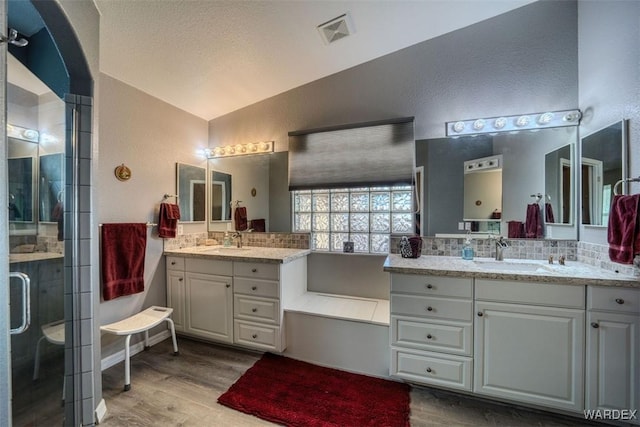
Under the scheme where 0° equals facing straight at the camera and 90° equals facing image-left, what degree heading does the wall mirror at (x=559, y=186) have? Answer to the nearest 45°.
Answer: approximately 45°

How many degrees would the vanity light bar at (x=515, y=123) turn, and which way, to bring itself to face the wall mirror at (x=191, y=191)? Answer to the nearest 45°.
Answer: approximately 90° to its right

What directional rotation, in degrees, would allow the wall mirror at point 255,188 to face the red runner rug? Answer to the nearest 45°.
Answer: approximately 45° to its left

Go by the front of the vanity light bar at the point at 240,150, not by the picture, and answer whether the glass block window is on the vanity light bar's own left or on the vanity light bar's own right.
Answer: on the vanity light bar's own left

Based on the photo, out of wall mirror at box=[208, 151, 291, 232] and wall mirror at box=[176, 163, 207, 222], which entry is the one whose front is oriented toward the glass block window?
wall mirror at box=[176, 163, 207, 222]
